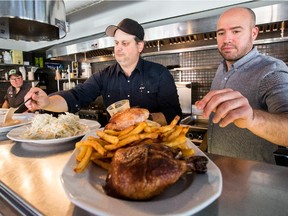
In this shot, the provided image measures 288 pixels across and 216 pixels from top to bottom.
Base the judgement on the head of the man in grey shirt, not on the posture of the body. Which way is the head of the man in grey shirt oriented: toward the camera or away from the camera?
toward the camera

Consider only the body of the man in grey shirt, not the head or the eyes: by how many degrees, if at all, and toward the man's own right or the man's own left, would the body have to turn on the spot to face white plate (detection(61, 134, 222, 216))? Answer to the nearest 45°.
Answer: approximately 45° to the man's own left

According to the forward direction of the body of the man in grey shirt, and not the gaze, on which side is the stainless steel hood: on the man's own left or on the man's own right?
on the man's own right

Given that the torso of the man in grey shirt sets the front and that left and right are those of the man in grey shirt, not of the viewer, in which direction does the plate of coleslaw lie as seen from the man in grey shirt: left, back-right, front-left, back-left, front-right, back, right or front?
front

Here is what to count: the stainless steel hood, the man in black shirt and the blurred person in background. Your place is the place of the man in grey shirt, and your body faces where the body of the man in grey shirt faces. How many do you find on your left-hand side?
0

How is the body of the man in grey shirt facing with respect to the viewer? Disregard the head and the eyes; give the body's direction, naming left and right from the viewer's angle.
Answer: facing the viewer and to the left of the viewer

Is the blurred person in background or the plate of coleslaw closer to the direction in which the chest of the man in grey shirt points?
the plate of coleslaw

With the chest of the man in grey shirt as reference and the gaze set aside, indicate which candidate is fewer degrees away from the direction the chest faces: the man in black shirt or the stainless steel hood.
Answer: the man in black shirt

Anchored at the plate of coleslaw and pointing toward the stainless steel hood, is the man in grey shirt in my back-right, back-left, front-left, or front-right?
front-right

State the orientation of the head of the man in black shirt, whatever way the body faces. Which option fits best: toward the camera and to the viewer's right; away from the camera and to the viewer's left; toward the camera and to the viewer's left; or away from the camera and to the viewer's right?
toward the camera and to the viewer's left

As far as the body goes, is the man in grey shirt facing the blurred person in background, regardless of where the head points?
no
